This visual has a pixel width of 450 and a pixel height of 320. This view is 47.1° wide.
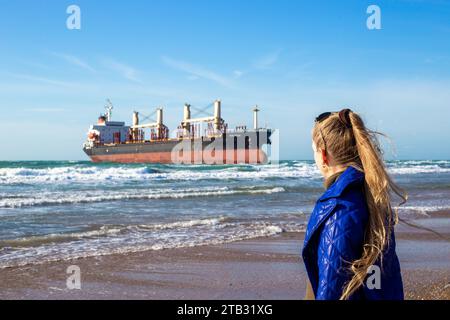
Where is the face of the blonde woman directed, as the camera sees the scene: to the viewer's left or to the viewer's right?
to the viewer's left

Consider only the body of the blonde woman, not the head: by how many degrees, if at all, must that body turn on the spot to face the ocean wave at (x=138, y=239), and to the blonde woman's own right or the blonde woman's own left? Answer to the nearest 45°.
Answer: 0° — they already face it

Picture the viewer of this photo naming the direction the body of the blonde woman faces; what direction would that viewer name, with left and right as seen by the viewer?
facing away from the viewer and to the left of the viewer

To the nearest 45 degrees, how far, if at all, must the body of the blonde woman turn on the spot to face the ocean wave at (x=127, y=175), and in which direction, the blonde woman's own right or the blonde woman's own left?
0° — they already face it
